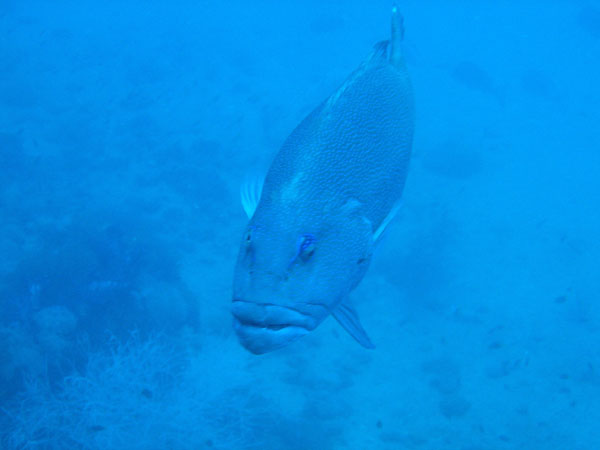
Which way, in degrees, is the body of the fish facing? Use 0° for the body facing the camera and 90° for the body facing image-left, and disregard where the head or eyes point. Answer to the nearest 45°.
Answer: approximately 45°
